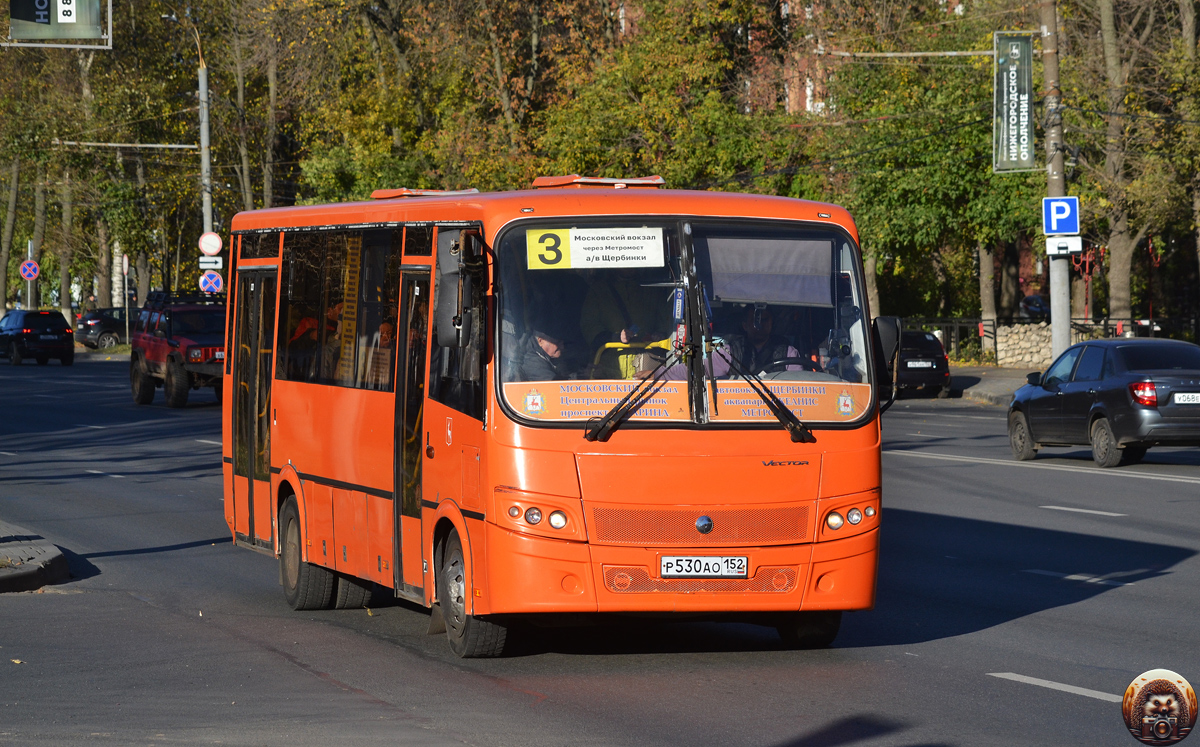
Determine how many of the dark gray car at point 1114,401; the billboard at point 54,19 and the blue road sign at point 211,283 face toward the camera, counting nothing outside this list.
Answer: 2

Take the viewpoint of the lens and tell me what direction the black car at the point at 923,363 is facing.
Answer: facing away from the viewer

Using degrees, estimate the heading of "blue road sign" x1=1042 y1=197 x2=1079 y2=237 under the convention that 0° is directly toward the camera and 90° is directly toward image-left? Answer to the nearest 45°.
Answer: approximately 0°

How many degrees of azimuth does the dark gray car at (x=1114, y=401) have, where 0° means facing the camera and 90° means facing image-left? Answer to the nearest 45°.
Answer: approximately 135°

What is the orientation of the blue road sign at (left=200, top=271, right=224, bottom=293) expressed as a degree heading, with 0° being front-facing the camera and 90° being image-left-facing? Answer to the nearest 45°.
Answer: approximately 0°

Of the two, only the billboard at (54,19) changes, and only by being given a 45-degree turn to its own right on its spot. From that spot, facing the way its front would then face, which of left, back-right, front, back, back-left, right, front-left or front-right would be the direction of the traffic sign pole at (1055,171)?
back-left

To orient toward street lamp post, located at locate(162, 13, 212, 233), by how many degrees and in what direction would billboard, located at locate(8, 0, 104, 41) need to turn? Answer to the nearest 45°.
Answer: approximately 180°

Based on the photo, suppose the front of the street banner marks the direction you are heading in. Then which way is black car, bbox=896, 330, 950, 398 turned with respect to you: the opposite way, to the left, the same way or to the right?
the opposite way

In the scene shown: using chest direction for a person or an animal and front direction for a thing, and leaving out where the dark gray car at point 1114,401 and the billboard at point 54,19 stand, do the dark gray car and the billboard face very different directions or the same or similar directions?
very different directions

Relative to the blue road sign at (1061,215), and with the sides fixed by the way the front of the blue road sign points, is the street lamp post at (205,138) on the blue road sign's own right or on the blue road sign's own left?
on the blue road sign's own right

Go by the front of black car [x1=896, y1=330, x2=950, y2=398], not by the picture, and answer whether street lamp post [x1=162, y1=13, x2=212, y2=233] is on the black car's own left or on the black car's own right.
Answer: on the black car's own left
